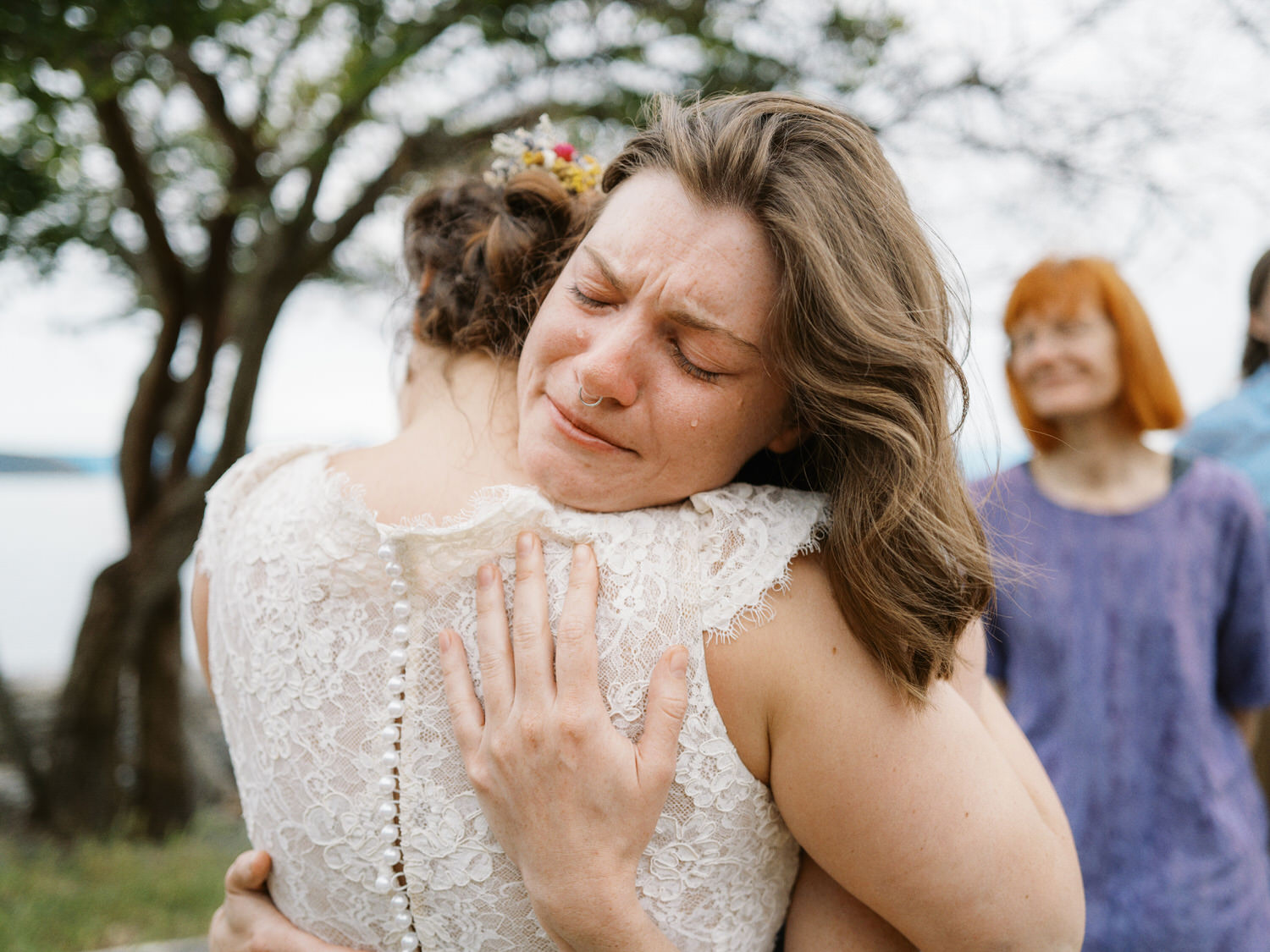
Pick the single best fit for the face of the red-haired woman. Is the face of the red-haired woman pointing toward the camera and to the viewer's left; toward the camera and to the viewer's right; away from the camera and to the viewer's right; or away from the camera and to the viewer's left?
toward the camera and to the viewer's left

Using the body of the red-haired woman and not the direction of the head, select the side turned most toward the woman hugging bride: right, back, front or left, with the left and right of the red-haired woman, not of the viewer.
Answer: front

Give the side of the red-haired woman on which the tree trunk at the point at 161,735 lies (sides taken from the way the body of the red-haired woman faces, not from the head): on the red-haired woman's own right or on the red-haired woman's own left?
on the red-haired woman's own right

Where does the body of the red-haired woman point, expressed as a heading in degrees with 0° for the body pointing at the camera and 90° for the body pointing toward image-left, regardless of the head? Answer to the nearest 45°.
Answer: approximately 0°

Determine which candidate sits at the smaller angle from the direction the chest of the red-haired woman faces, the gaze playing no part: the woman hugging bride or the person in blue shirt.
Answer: the woman hugging bride
